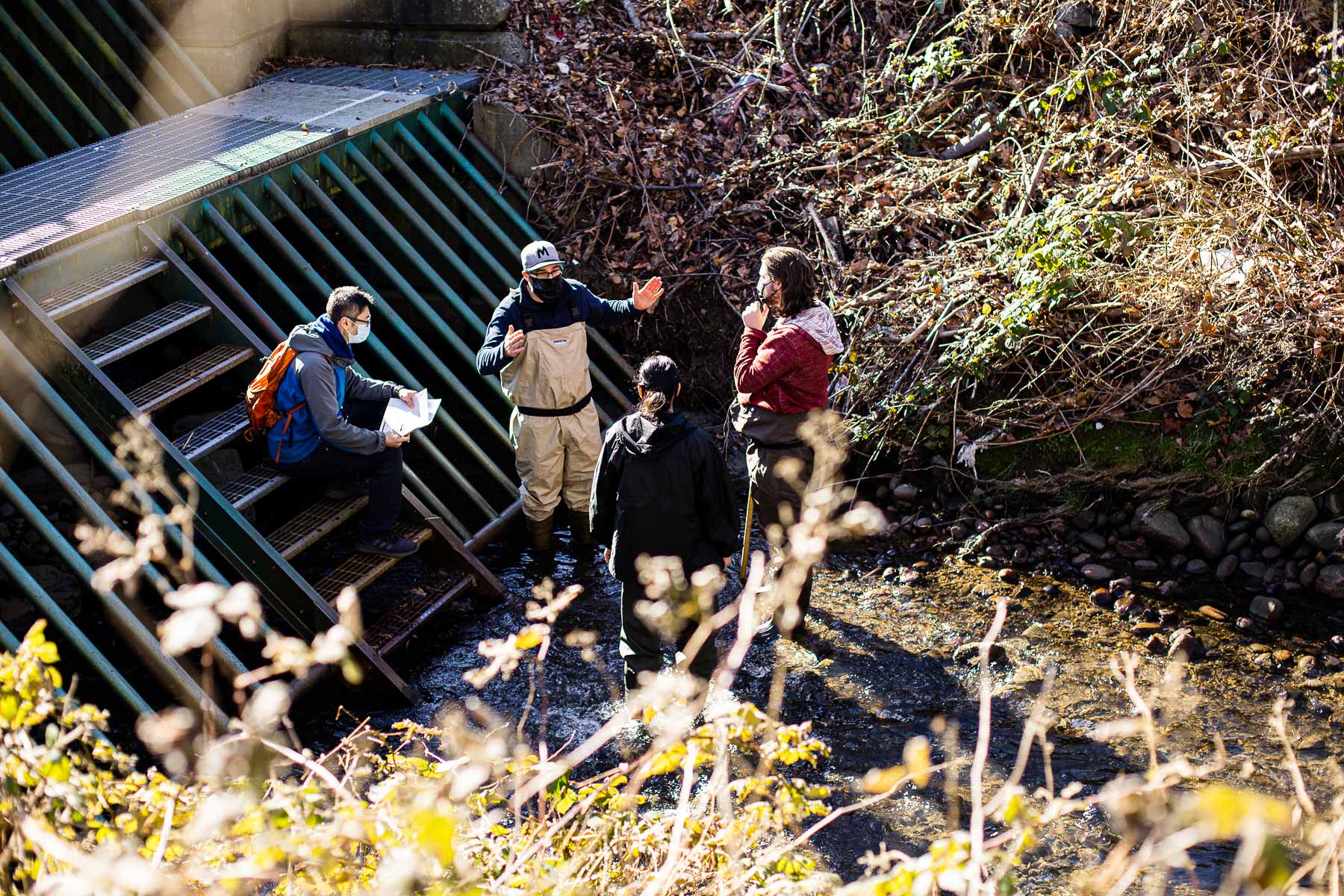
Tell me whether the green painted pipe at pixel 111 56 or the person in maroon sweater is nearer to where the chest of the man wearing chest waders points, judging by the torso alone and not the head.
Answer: the person in maroon sweater

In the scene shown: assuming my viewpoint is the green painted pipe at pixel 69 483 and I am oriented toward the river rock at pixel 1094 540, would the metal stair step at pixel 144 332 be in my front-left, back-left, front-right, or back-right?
front-left

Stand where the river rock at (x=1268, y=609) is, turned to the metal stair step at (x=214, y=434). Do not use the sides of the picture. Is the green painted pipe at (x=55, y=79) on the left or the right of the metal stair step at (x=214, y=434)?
right

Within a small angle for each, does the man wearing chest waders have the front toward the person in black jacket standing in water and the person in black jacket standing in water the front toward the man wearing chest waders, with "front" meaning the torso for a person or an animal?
yes

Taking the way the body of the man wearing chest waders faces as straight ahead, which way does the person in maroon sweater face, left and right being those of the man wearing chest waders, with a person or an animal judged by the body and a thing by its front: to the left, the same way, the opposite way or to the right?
to the right

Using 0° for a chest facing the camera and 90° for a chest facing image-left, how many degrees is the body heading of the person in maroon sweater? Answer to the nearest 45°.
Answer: approximately 90°

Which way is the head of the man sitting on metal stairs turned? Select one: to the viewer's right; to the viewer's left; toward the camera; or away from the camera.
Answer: to the viewer's right

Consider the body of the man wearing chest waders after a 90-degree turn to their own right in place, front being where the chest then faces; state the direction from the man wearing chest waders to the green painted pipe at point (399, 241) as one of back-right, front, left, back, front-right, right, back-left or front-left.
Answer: right

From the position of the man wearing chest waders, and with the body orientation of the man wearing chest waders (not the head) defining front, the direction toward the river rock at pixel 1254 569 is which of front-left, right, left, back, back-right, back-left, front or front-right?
front-left

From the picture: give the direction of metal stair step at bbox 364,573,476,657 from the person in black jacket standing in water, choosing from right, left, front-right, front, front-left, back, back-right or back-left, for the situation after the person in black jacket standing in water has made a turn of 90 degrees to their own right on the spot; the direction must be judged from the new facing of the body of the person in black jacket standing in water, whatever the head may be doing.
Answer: back-left

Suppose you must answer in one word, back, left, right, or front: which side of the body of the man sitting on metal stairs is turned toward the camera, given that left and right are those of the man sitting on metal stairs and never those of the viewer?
right

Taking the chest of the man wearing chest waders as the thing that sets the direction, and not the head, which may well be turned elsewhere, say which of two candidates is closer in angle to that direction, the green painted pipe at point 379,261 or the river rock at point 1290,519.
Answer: the river rock

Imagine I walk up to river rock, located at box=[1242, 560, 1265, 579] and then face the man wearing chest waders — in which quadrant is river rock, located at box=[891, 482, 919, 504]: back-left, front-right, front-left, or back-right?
front-right

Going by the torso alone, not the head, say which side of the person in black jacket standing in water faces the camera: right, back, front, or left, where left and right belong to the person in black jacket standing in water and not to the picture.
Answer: back

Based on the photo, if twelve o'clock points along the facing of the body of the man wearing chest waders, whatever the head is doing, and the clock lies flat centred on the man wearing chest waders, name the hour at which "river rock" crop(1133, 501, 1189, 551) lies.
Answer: The river rock is roughly at 10 o'clock from the man wearing chest waders.

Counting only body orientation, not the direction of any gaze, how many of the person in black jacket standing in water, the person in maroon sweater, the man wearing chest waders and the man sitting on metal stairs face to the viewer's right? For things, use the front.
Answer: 1
